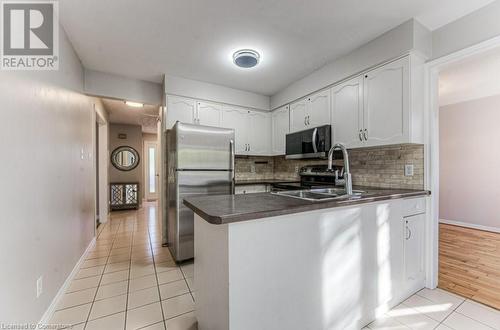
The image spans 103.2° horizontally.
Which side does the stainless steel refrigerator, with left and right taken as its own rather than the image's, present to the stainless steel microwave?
left

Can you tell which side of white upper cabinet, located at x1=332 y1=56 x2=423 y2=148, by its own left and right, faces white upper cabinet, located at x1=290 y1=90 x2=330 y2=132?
right

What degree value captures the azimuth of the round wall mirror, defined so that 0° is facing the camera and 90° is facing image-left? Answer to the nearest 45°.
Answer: approximately 0°

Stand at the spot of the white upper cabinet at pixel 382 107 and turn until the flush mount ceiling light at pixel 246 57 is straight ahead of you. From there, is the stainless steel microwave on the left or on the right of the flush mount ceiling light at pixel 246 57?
right

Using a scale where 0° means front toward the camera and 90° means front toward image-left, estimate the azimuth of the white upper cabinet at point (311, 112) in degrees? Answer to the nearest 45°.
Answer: approximately 45°

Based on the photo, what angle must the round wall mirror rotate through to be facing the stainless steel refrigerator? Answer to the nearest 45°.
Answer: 0° — it already faces it

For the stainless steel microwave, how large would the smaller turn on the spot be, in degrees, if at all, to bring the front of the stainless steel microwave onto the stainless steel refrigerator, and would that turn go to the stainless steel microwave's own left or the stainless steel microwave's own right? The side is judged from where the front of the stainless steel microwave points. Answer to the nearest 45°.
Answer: approximately 45° to the stainless steel microwave's own right

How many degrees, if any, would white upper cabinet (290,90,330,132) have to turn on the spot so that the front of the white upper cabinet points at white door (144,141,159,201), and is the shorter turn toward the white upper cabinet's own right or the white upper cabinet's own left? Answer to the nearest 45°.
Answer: approximately 90° to the white upper cabinet's own right
